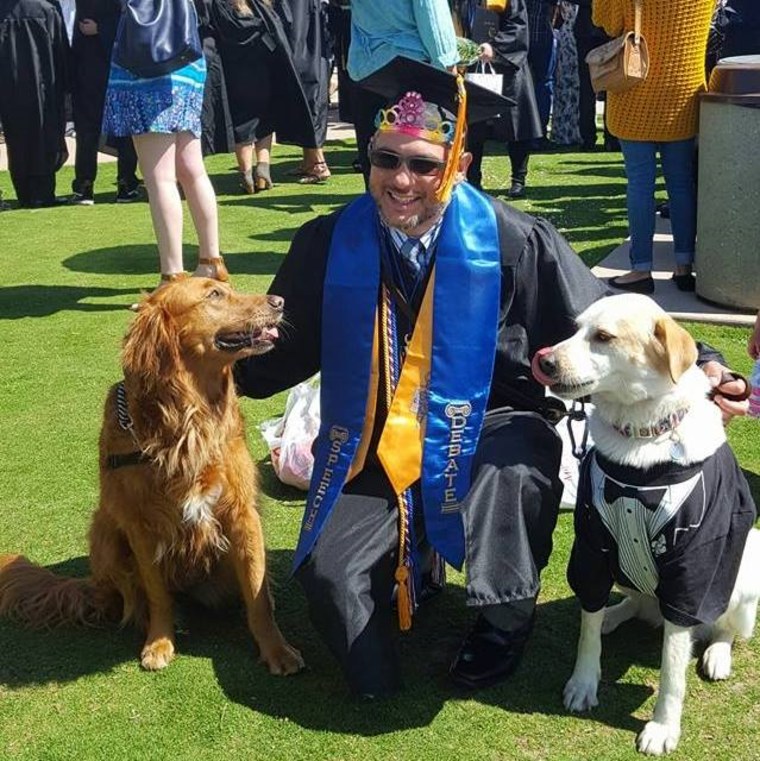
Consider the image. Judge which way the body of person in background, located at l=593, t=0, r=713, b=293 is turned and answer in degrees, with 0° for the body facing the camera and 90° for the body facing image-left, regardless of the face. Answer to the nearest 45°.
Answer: approximately 135°

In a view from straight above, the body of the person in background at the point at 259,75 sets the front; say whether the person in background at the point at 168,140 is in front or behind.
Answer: behind

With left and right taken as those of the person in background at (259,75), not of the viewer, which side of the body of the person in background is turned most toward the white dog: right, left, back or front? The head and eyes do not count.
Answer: back

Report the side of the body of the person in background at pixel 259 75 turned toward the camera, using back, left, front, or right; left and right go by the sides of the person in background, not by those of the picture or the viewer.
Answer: back

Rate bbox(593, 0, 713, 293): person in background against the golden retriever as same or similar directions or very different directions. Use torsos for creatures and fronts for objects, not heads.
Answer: very different directions

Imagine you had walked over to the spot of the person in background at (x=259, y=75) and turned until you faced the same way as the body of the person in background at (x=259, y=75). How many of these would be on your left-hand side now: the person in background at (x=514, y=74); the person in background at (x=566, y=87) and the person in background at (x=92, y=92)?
1
